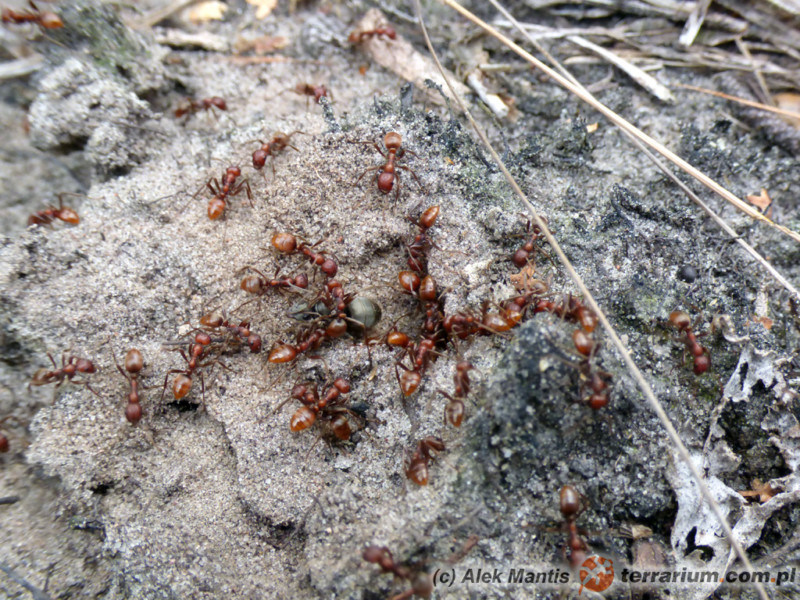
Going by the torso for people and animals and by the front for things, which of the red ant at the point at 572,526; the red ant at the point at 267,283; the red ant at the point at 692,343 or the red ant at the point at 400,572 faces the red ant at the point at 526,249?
the red ant at the point at 267,283

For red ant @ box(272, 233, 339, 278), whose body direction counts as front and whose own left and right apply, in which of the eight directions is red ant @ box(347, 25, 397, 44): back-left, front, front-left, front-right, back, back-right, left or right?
back-left

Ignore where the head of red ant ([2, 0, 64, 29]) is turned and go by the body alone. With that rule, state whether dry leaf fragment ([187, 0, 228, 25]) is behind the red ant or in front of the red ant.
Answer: behind

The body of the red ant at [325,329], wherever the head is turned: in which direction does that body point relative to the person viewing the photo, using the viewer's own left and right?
facing away from the viewer and to the right of the viewer

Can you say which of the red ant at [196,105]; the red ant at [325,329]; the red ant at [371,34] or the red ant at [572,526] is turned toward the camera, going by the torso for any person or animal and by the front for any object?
the red ant at [572,526]

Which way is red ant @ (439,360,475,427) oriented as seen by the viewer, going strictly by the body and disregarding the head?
away from the camera

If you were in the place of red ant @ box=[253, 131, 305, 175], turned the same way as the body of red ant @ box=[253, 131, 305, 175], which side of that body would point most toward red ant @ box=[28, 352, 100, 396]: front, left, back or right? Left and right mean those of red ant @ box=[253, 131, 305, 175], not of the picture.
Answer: back
